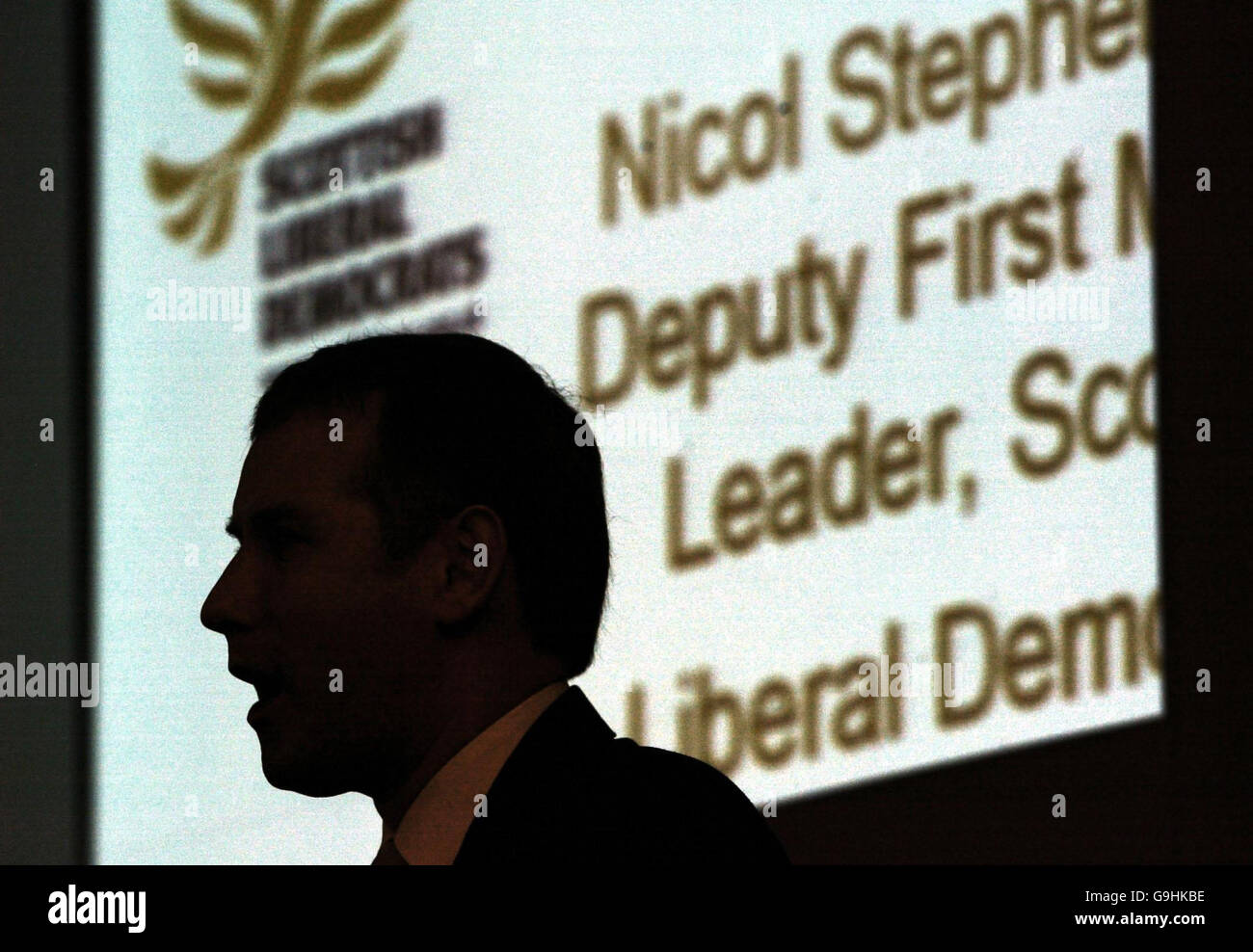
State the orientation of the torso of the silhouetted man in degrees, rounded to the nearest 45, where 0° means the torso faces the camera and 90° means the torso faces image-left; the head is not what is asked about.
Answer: approximately 90°

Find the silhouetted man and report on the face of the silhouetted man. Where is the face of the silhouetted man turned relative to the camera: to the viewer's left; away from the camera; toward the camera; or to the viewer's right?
to the viewer's left
